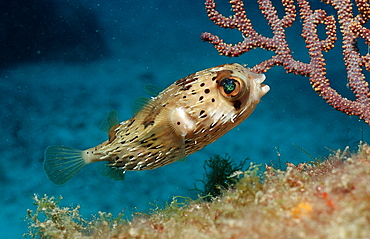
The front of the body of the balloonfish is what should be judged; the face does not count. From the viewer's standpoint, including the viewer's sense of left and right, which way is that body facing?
facing to the right of the viewer
